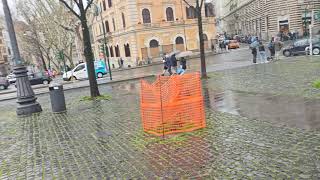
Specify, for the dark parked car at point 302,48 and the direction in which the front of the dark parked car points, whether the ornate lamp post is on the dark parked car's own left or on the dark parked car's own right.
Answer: on the dark parked car's own left

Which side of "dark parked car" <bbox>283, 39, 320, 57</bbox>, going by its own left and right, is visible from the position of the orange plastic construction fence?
left

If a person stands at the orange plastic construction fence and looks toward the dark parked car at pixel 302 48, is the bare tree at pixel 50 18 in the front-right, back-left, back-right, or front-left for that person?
front-left

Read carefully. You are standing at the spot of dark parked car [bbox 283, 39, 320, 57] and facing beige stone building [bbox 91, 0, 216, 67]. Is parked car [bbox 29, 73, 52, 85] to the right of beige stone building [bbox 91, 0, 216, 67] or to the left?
left

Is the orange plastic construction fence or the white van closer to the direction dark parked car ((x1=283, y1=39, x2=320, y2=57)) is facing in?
the white van

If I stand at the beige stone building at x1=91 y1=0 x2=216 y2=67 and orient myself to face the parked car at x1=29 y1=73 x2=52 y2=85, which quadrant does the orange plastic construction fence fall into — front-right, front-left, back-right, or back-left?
front-left

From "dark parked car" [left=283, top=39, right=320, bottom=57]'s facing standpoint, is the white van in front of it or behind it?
in front

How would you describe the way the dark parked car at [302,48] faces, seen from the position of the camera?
facing to the left of the viewer

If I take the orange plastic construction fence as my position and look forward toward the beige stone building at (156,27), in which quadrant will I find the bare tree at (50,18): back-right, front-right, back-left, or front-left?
front-left

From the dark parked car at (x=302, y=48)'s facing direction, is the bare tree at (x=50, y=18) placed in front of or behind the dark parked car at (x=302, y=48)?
in front

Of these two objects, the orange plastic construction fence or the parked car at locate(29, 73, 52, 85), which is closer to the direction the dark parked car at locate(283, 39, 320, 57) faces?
the parked car

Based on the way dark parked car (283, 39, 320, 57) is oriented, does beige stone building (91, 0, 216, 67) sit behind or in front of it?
in front
